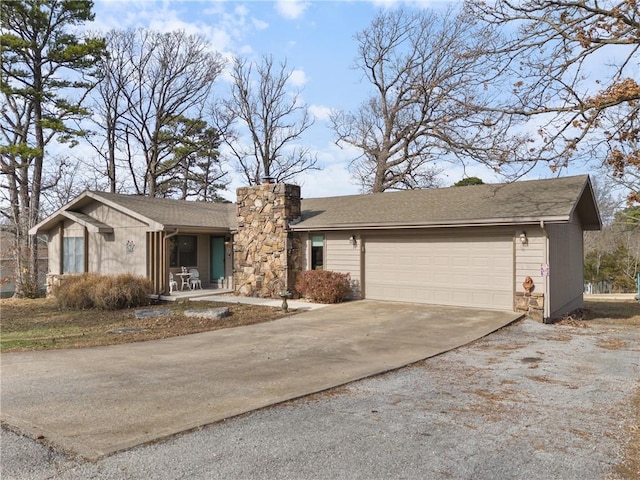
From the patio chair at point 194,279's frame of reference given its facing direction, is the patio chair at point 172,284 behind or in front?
in front

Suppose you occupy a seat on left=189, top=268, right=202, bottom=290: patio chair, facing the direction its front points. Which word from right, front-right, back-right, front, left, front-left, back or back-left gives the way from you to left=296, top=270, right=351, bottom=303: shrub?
left

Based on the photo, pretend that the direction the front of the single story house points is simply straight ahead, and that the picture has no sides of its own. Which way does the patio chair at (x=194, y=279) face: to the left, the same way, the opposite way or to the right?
the same way

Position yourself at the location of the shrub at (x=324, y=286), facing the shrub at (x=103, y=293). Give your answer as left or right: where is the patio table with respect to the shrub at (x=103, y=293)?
right

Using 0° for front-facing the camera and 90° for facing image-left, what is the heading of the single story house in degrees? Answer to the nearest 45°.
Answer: approximately 45°

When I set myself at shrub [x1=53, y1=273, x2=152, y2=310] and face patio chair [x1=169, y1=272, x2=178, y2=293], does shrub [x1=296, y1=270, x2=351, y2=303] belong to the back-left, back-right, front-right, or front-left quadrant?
front-right

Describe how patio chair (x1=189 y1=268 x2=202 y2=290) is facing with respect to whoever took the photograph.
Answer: facing the viewer and to the left of the viewer
